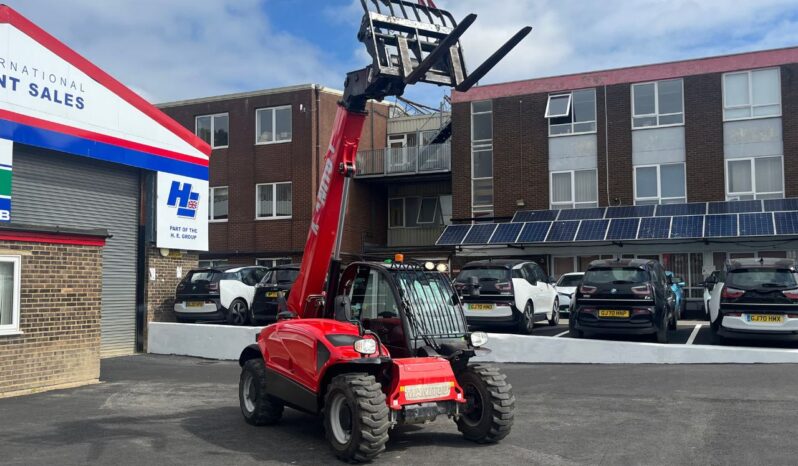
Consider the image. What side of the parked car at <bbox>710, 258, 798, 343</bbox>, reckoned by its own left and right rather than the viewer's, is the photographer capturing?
back

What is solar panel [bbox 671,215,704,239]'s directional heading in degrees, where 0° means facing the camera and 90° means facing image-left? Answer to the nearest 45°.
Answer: approximately 0°

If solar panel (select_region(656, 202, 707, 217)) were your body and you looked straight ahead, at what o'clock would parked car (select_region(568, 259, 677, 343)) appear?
The parked car is roughly at 12 o'clock from the solar panel.

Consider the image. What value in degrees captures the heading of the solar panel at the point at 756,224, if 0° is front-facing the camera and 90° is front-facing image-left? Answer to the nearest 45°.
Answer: approximately 0°

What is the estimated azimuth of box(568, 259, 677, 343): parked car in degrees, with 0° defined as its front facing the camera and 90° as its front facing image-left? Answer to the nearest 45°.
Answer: approximately 180°

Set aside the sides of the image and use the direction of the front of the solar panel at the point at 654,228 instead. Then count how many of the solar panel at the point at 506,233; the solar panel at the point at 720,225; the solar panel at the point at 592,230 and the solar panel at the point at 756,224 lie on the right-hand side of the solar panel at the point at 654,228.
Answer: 2

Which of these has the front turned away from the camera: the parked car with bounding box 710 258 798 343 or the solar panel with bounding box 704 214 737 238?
the parked car

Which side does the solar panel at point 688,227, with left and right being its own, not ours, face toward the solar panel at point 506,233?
right

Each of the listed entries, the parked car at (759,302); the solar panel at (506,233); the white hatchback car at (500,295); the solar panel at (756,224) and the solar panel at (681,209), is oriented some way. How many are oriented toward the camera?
3

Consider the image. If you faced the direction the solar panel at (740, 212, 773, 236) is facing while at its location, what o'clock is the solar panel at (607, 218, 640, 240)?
the solar panel at (607, 218, 640, 240) is roughly at 3 o'clock from the solar panel at (740, 212, 773, 236).
